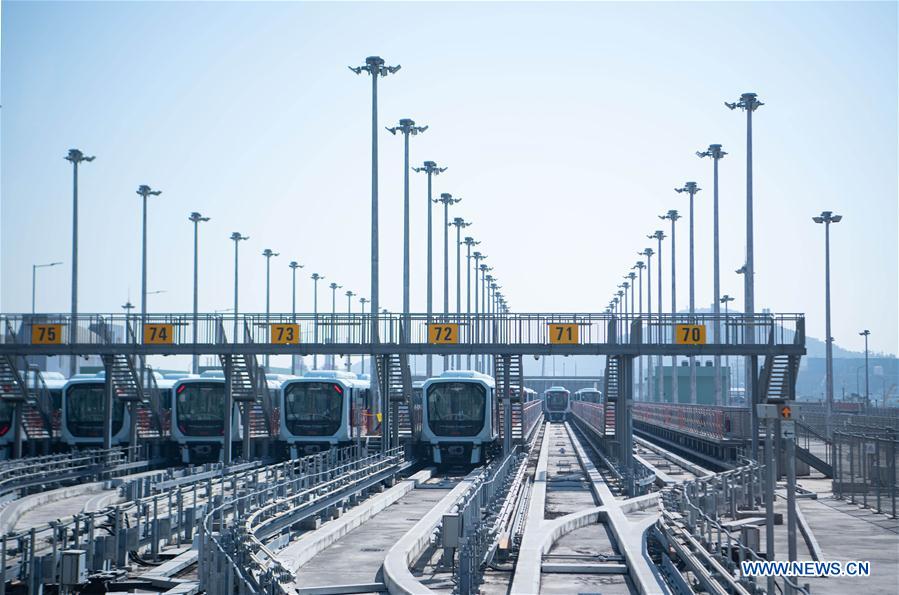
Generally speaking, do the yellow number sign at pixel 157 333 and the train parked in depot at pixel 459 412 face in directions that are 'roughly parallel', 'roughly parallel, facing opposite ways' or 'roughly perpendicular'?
roughly parallel

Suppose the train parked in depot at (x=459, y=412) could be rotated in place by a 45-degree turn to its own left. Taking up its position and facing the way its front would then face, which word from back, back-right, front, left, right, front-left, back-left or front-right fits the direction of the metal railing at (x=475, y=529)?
front-right

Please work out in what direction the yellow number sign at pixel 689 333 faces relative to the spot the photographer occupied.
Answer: facing the viewer

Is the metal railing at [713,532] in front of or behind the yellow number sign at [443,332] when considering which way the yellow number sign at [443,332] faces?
in front

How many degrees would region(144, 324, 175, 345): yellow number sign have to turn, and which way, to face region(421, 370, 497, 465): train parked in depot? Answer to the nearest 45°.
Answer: approximately 90° to its left

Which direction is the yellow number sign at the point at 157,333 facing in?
toward the camera

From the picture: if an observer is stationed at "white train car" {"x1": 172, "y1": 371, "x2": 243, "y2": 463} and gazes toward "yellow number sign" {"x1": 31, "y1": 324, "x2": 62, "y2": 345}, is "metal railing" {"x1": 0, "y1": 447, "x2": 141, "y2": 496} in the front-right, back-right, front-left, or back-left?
front-left

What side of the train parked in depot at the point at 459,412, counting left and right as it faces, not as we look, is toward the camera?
front

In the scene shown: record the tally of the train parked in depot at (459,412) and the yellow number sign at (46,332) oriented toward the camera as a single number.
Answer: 2

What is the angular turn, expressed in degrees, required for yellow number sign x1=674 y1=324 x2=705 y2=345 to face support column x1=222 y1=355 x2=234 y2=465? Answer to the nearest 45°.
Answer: approximately 90° to its right

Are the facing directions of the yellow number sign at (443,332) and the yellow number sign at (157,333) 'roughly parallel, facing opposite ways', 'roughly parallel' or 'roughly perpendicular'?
roughly parallel
